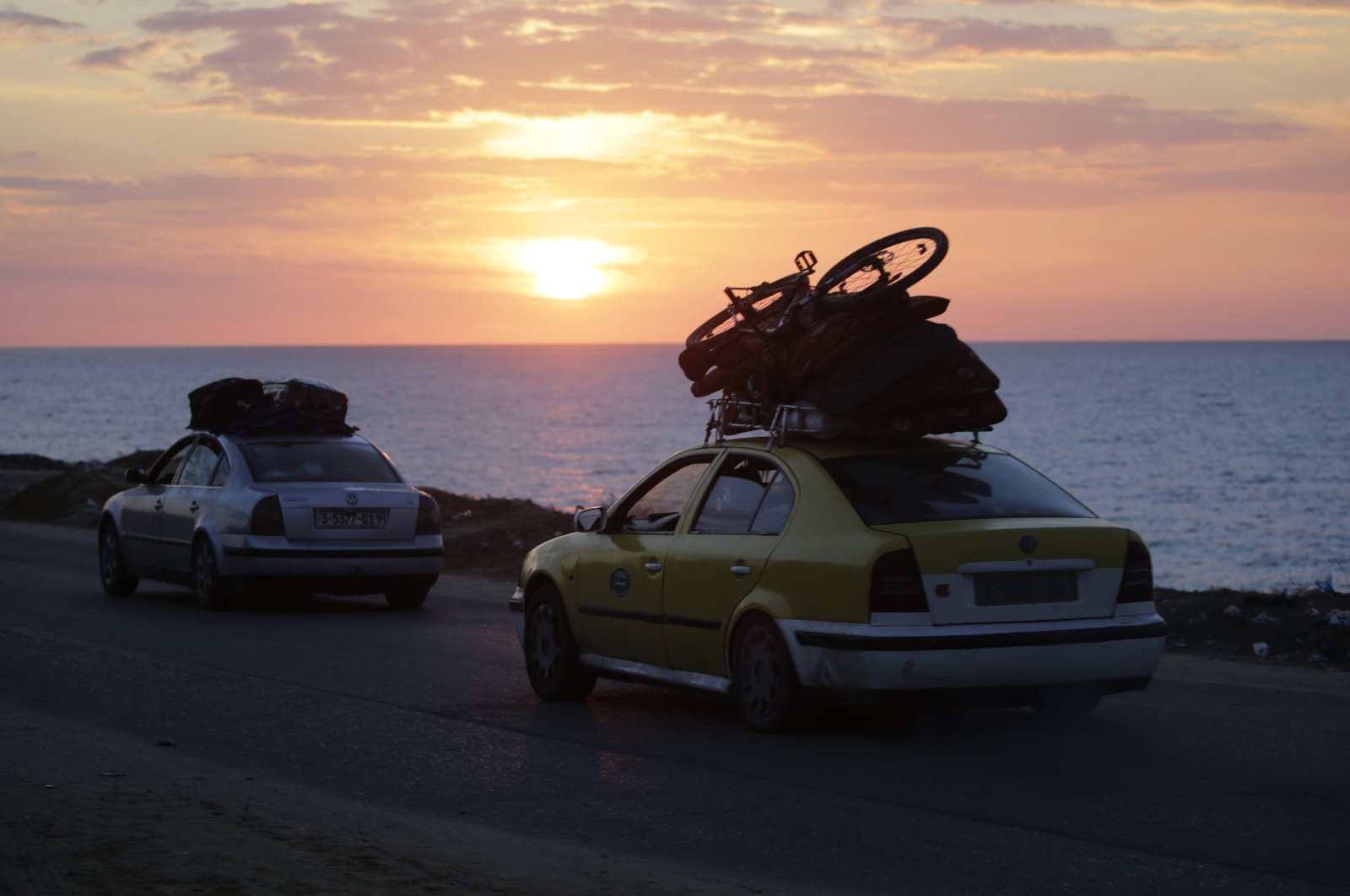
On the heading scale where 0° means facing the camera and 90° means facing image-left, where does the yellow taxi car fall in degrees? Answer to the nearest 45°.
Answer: approximately 135°

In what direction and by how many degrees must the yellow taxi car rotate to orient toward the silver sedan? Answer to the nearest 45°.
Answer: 0° — it already faces it

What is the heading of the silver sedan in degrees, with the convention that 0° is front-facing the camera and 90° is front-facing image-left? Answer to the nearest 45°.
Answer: approximately 135°

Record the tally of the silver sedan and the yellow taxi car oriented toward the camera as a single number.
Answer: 0

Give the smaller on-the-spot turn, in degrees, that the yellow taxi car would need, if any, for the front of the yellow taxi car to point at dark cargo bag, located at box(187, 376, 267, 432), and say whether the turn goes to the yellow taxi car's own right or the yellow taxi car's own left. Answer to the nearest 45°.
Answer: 0° — it already faces it

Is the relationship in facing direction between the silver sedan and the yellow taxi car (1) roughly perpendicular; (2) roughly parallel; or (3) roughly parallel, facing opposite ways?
roughly parallel

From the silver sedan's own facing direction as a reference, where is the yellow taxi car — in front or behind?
behind

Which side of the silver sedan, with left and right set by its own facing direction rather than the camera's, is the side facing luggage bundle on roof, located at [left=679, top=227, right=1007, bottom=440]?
back
